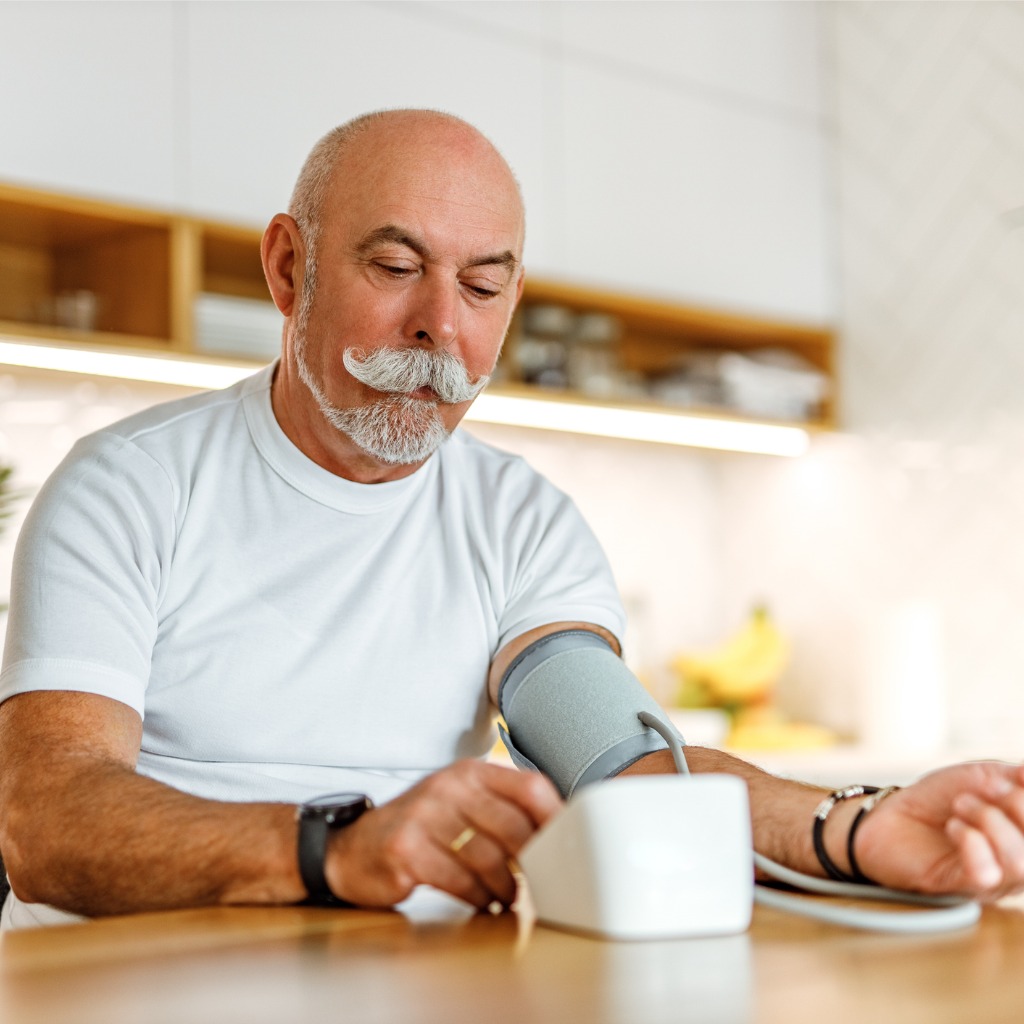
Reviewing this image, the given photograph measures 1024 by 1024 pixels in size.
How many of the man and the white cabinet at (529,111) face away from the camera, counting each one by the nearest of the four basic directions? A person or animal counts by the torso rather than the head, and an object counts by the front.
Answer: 0

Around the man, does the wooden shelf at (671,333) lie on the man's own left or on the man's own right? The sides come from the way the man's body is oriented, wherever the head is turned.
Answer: on the man's own left

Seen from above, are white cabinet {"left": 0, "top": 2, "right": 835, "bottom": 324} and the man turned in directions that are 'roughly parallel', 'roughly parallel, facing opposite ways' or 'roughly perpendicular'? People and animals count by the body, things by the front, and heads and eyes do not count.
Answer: roughly parallel

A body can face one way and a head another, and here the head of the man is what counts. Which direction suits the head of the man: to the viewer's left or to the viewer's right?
to the viewer's right

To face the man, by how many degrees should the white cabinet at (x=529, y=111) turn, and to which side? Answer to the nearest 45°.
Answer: approximately 45° to its right

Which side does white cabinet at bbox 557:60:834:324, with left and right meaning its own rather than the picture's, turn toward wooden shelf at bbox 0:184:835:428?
right

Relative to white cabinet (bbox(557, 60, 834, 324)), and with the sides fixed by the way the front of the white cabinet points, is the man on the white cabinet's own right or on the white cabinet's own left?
on the white cabinet's own right

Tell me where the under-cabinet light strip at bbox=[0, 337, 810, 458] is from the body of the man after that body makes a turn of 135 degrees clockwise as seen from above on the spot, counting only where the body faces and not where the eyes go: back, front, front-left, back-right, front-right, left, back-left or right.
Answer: right

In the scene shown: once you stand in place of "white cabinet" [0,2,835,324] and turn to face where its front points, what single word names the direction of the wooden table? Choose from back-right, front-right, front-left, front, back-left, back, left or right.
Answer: front-right

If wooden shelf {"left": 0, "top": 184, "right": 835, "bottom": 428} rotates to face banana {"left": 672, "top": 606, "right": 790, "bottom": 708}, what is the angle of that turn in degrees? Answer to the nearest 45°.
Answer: approximately 90° to its left

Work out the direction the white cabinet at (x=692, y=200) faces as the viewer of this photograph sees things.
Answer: facing the viewer and to the right of the viewer

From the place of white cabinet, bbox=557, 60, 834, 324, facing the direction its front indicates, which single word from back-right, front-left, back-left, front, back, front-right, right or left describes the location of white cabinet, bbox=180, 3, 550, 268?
right
